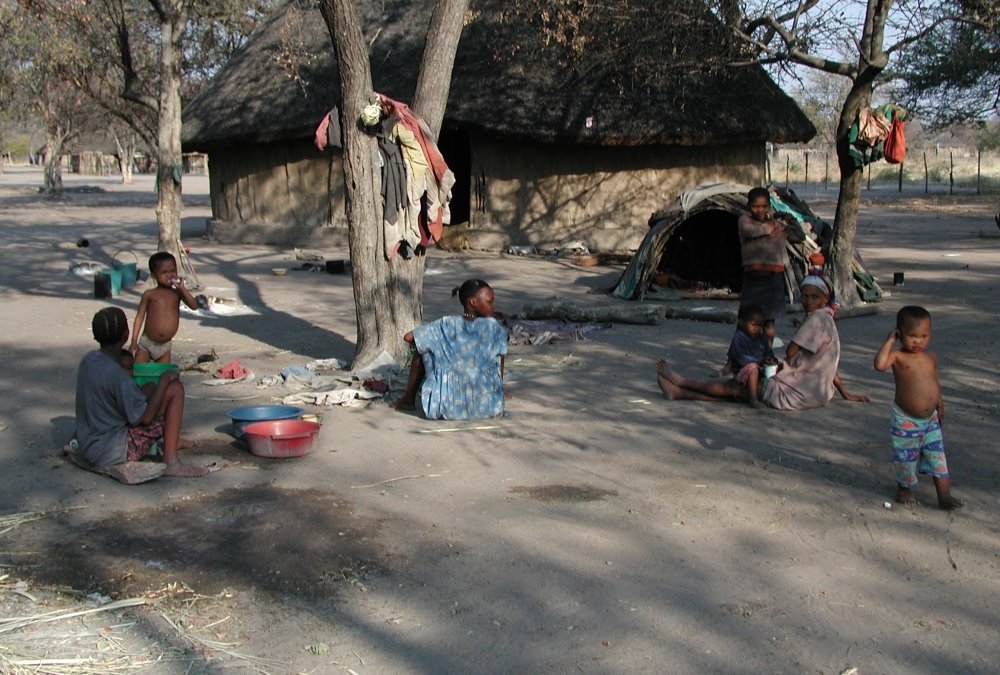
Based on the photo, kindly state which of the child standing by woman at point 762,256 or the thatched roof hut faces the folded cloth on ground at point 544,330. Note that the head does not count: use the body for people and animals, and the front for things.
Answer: the thatched roof hut

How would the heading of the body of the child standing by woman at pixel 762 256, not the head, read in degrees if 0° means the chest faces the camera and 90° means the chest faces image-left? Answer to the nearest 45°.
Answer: approximately 0°

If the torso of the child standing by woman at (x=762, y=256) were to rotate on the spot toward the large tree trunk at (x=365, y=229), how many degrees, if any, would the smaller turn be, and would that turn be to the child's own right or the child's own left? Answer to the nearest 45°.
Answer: approximately 45° to the child's own right

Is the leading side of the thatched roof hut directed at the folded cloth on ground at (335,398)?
yes

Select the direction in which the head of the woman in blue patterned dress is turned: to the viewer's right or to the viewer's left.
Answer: to the viewer's right

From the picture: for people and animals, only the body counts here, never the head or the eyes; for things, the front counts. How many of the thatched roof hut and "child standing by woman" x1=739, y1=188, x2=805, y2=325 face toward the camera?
2

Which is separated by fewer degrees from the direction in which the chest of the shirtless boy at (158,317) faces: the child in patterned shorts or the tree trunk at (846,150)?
the child in patterned shorts
